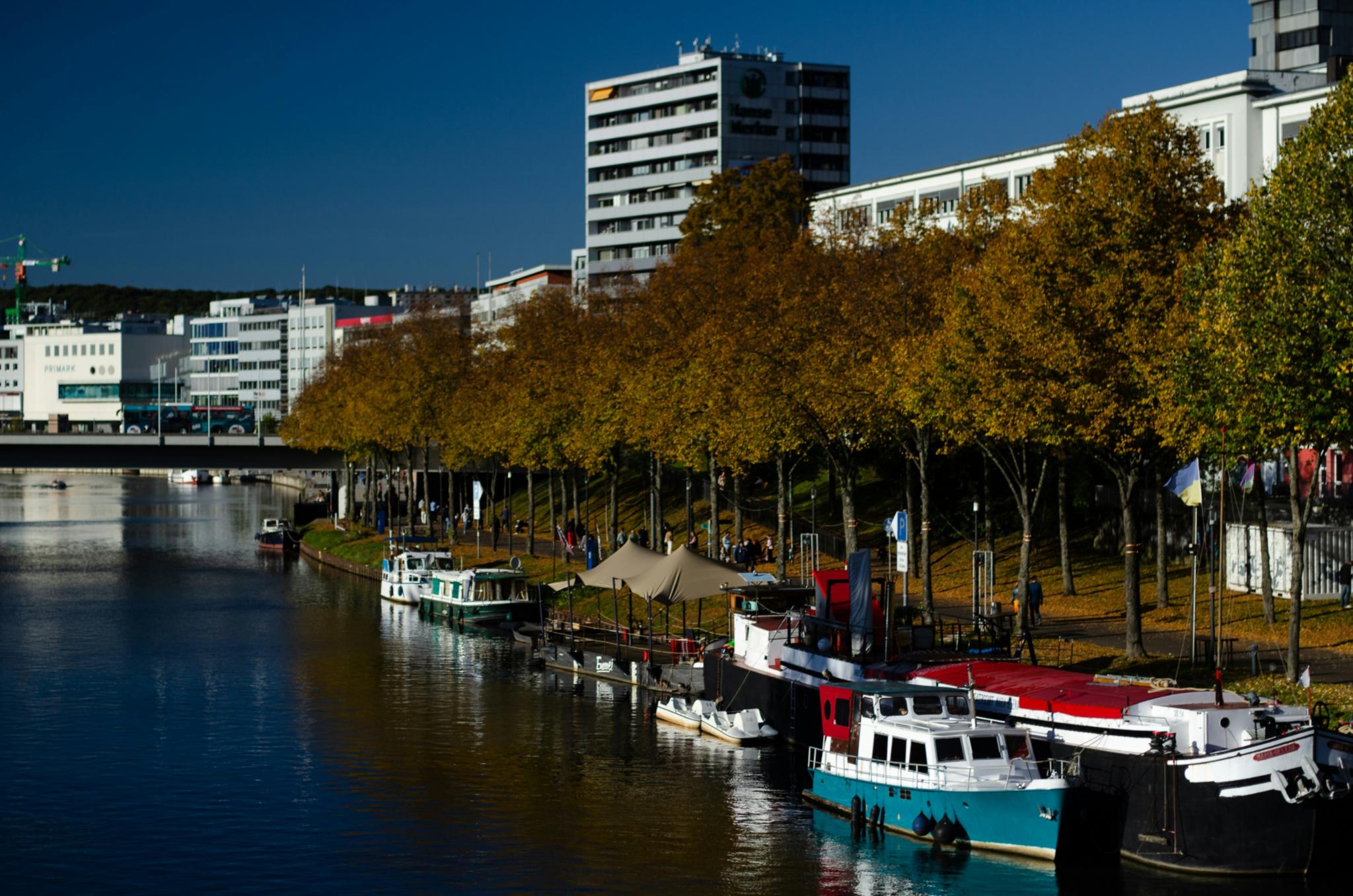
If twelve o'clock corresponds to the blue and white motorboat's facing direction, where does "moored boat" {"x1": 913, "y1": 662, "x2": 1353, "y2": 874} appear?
The moored boat is roughly at 11 o'clock from the blue and white motorboat.

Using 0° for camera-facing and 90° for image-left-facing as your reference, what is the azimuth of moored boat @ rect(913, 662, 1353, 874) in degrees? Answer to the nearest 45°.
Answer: approximately 315°

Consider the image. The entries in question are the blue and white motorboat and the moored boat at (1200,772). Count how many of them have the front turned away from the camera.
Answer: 0

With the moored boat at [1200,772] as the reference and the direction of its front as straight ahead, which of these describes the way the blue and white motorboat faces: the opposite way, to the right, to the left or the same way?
the same way

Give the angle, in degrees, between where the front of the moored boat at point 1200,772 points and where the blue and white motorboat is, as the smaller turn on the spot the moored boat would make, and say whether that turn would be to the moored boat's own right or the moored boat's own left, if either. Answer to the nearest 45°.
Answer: approximately 135° to the moored boat's own right

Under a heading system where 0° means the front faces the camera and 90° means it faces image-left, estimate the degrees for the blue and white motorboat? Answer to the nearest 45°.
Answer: approximately 315°
